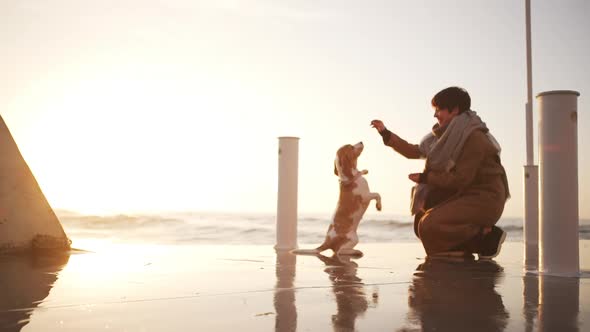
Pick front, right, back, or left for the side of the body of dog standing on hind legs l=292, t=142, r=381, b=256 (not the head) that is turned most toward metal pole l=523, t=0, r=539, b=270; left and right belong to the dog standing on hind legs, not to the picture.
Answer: front

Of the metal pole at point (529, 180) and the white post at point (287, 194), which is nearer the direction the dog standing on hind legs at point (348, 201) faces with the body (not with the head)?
the metal pole

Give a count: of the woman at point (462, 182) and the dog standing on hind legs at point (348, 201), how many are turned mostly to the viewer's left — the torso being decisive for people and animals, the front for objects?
1

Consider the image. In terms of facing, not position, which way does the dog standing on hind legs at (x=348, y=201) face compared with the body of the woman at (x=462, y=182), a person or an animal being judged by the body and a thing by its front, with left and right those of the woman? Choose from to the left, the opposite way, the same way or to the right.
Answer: the opposite way

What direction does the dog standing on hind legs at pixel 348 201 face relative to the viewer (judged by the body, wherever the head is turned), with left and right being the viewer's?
facing to the right of the viewer

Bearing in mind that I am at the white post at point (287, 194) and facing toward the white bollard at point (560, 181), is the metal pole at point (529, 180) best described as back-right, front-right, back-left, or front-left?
front-left

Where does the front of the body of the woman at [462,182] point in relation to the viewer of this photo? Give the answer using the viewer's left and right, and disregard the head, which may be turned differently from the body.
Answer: facing to the left of the viewer

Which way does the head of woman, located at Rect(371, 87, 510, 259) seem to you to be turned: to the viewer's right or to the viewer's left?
to the viewer's left

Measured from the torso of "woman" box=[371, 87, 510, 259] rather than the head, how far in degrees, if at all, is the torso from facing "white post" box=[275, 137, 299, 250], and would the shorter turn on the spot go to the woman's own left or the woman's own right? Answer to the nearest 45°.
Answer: approximately 45° to the woman's own right

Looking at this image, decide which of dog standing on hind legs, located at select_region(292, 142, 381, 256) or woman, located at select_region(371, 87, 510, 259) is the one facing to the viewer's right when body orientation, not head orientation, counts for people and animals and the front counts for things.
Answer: the dog standing on hind legs

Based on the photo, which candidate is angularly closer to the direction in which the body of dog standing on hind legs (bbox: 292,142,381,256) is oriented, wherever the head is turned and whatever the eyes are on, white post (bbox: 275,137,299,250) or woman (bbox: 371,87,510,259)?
the woman

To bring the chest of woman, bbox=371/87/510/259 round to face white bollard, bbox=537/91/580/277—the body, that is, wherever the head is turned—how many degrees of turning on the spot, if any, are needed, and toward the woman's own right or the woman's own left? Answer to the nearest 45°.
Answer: approximately 135° to the woman's own left

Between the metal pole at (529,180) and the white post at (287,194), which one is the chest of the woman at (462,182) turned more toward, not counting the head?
the white post
